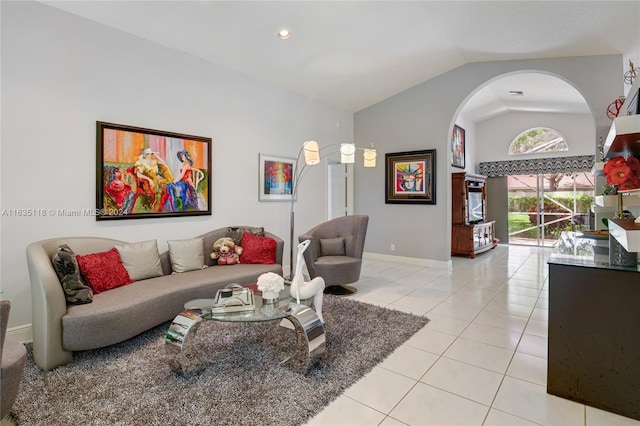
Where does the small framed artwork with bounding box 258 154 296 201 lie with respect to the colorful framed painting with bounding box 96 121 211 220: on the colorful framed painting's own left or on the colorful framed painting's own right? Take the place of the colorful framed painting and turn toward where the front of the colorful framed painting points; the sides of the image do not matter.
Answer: on the colorful framed painting's own left

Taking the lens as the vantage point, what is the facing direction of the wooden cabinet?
facing the viewer and to the right of the viewer

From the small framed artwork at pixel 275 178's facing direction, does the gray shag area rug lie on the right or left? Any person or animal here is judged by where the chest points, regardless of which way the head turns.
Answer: on its right

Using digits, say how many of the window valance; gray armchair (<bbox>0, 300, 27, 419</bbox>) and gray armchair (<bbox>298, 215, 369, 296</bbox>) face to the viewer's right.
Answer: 1

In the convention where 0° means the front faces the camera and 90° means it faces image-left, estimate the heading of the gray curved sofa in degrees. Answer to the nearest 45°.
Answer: approximately 315°

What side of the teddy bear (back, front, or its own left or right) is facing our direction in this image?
front

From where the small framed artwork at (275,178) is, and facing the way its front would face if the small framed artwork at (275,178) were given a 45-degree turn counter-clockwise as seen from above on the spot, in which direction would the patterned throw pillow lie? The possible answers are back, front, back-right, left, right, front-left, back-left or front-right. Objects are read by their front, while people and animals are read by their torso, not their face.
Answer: back-right

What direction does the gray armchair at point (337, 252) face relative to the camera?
toward the camera

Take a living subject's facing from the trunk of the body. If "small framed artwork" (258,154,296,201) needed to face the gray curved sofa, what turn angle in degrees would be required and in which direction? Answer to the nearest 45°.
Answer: approximately 90° to its right

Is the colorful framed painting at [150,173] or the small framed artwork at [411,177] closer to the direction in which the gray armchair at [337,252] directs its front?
the colorful framed painting

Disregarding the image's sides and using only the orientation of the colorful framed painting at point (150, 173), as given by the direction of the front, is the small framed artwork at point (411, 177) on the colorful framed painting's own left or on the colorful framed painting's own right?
on the colorful framed painting's own left

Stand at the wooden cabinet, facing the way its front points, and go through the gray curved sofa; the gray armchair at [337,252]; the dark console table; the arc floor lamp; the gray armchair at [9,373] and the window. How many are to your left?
1

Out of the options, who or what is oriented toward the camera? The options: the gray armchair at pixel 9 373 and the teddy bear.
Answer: the teddy bear

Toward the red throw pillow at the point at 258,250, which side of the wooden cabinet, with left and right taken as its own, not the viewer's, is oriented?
right

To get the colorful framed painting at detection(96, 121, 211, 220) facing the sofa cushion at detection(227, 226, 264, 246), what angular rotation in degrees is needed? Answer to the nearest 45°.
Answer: approximately 45° to its left

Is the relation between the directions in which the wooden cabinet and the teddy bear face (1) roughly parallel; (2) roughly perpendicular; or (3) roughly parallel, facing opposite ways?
roughly parallel

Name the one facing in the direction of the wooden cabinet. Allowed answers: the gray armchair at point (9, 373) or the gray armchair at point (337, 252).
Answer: the gray armchair at point (9, 373)

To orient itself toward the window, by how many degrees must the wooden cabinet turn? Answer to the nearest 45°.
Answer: approximately 90° to its left

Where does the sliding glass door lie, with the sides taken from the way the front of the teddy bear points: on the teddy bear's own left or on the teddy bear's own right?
on the teddy bear's own left

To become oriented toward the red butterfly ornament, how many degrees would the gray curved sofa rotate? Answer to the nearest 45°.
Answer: approximately 45° to its left

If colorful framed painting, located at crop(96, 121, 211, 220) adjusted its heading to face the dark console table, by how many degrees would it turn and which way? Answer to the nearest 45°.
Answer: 0° — it already faces it
